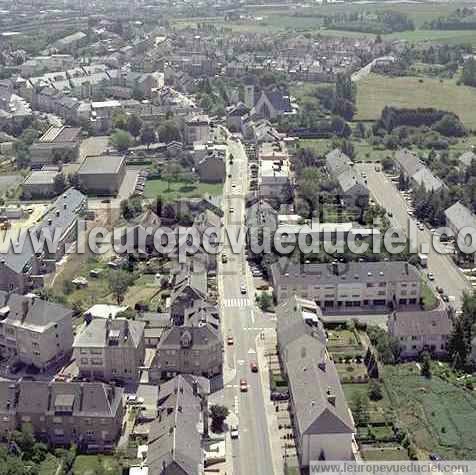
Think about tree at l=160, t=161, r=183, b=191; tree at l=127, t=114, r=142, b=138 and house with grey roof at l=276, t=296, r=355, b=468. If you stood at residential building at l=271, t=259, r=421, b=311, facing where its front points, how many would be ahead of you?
1

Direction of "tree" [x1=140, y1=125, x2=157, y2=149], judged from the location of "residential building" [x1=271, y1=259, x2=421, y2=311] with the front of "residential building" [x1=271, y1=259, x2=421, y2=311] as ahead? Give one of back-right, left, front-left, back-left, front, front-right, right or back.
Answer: back-right

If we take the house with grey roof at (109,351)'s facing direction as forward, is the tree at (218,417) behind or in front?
in front

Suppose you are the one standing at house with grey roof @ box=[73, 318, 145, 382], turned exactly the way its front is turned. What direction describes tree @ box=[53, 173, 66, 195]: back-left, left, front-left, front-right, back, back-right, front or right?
back

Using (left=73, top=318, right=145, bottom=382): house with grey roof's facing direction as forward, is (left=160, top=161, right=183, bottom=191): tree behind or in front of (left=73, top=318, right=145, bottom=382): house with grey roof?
behind

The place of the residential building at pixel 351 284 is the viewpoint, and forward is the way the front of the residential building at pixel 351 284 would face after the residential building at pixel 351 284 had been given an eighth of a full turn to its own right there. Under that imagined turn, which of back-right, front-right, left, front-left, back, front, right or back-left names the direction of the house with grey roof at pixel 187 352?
front

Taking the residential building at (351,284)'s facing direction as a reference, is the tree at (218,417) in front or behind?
in front

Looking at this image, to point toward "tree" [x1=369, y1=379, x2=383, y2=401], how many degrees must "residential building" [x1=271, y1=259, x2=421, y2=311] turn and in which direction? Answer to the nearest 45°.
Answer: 0° — it already faces it

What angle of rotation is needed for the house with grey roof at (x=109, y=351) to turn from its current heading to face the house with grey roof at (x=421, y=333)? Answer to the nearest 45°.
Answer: approximately 90° to its left

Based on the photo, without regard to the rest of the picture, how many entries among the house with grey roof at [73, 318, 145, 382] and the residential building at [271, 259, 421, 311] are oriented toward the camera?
2

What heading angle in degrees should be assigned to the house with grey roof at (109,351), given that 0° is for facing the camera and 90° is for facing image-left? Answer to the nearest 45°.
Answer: approximately 0°

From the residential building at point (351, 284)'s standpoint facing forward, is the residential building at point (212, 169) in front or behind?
behind

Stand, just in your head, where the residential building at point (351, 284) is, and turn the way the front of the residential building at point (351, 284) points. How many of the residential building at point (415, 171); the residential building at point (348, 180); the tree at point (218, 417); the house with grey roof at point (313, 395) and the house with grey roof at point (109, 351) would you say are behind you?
2

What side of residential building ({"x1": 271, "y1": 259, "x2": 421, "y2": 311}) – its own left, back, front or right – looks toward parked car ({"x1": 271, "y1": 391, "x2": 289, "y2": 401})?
front
